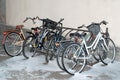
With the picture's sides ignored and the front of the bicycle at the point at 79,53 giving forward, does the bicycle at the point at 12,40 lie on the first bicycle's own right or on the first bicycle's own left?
on the first bicycle's own left

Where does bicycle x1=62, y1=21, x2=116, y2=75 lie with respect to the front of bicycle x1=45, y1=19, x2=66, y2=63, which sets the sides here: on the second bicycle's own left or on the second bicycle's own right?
on the second bicycle's own right

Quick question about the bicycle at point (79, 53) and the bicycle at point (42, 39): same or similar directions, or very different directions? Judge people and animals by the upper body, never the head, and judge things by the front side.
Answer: same or similar directions

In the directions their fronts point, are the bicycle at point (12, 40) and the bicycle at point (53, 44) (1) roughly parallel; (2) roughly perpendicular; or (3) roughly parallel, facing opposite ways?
roughly parallel

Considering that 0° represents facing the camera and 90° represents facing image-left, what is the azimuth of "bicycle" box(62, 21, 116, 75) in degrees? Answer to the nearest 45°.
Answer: approximately 225°

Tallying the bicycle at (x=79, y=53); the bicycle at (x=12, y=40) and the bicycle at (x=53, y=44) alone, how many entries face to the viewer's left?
0

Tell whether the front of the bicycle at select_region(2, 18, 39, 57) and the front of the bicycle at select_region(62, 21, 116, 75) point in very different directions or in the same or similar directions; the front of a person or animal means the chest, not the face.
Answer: same or similar directions

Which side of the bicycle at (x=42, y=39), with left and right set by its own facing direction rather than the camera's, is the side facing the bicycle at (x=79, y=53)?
right

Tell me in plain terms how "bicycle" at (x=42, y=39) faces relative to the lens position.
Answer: facing away from the viewer and to the right of the viewer

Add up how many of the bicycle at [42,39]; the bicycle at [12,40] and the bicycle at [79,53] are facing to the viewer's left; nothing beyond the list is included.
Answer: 0

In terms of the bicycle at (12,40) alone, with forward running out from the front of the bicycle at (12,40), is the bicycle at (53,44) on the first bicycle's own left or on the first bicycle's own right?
on the first bicycle's own right

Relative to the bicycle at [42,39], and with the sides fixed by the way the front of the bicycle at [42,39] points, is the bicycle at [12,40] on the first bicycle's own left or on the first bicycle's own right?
on the first bicycle's own left

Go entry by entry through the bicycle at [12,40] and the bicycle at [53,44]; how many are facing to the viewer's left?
0
